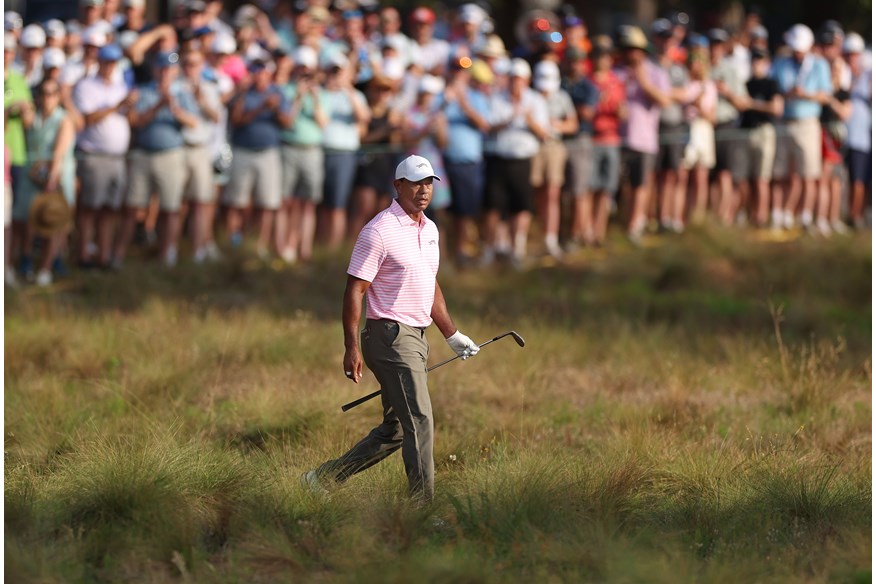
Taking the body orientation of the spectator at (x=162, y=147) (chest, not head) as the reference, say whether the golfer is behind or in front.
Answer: in front

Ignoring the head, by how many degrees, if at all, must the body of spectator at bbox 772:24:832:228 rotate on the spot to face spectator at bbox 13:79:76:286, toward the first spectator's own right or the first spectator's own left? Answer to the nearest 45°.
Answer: approximately 45° to the first spectator's own right

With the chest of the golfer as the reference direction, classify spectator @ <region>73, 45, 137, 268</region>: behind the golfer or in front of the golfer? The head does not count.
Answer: behind

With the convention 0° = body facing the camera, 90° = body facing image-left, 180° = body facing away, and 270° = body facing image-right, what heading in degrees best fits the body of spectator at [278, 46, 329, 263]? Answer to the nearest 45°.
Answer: approximately 0°

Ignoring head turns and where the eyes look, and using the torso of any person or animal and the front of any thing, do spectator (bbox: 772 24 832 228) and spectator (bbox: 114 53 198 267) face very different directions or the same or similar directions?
same or similar directions

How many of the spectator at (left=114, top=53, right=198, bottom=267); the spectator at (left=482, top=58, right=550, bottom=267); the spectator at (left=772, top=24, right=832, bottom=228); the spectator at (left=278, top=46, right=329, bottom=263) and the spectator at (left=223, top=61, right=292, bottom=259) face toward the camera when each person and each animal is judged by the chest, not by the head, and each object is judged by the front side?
5

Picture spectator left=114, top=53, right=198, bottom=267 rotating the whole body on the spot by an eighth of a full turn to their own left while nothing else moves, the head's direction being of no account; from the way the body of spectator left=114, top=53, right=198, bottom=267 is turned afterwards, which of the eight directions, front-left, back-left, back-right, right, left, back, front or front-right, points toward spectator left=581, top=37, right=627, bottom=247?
front-left

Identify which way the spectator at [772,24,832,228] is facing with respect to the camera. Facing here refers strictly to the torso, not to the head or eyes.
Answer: toward the camera

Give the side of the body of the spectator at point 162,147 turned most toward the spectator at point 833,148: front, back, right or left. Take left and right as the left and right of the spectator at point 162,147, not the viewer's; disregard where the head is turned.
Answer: left

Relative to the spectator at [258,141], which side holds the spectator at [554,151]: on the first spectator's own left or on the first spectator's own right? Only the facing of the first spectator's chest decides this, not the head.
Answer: on the first spectator's own left

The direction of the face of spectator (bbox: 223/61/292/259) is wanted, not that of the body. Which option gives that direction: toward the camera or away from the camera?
toward the camera

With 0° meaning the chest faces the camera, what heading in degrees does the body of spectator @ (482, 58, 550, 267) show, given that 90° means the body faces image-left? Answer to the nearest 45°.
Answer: approximately 0°

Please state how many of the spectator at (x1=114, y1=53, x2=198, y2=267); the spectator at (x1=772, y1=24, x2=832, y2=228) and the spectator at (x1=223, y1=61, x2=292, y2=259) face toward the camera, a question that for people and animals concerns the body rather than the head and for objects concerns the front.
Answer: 3

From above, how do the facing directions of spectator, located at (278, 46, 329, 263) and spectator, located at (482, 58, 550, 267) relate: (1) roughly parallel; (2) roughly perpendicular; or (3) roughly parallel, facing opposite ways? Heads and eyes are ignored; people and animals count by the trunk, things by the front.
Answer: roughly parallel

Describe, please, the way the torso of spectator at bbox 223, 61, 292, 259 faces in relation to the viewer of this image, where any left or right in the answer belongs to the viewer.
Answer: facing the viewer

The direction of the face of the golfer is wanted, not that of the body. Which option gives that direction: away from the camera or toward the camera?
toward the camera

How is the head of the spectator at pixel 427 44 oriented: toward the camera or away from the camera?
toward the camera
